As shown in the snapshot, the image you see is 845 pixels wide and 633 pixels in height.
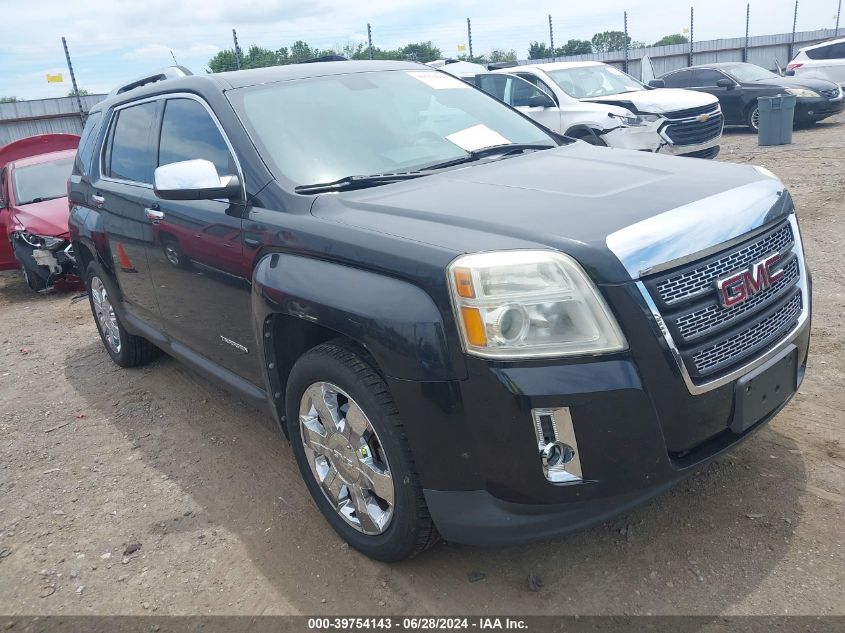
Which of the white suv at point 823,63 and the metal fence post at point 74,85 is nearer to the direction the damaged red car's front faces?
the white suv

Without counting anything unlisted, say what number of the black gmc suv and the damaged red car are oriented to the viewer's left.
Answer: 0

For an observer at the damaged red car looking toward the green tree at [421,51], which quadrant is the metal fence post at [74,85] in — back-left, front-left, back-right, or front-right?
front-left

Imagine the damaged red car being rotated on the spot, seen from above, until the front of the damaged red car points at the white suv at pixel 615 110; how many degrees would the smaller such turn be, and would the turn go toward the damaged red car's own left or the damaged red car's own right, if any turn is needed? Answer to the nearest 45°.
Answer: approximately 45° to the damaged red car's own left

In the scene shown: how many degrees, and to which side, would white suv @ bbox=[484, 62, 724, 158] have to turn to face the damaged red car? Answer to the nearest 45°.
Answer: approximately 90° to its right

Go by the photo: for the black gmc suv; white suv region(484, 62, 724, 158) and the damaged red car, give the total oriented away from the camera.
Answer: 0

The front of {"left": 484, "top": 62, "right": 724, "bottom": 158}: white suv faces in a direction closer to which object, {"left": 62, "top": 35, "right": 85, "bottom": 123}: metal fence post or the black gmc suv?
the black gmc suv

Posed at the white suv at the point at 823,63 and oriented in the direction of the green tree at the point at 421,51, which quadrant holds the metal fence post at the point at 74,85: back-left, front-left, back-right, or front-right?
front-left

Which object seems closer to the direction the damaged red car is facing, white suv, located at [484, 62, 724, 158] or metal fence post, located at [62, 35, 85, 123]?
the white suv

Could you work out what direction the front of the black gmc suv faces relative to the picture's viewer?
facing the viewer and to the right of the viewer

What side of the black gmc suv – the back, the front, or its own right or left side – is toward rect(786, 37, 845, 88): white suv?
left

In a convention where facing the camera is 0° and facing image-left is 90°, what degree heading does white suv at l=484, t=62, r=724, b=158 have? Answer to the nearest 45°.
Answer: approximately 315°

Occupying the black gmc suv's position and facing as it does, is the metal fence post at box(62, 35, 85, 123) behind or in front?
behind

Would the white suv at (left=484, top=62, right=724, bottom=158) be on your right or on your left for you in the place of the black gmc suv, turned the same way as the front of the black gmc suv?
on your left

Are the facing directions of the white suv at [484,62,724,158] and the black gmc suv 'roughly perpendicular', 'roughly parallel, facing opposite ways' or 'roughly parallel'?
roughly parallel

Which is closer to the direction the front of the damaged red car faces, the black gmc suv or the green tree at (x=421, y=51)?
the black gmc suv

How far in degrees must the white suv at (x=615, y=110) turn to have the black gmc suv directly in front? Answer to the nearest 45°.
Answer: approximately 45° to its right
